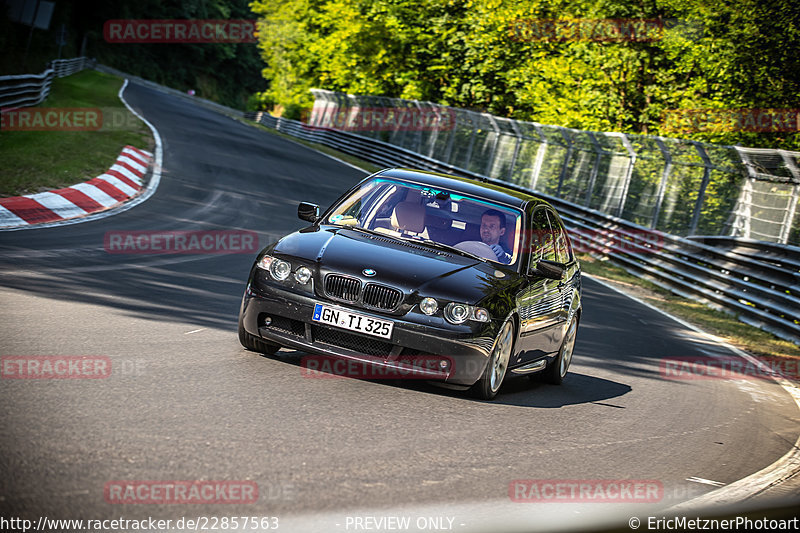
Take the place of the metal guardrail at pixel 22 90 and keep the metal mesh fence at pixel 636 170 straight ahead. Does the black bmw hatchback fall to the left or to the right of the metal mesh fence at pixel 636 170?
right

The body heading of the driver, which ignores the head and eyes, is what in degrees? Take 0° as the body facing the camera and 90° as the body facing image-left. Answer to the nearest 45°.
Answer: approximately 45°

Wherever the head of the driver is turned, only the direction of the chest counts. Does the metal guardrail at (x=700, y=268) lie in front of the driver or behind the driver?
behind
